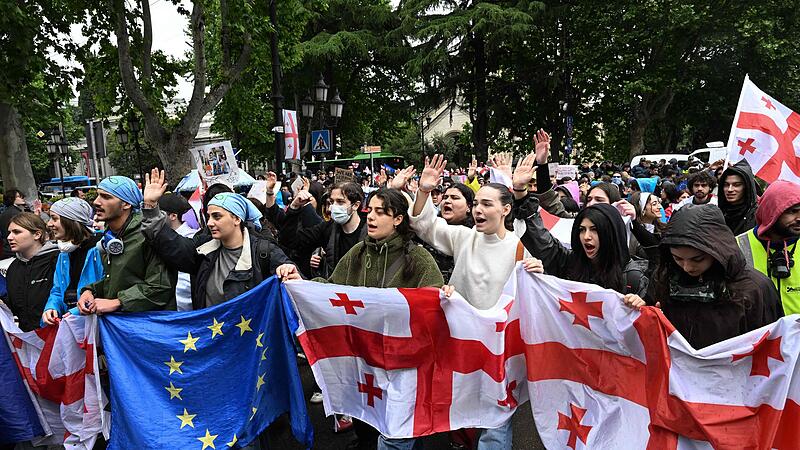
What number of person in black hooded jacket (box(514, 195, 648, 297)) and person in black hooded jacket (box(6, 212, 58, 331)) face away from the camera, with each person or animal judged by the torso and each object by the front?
0

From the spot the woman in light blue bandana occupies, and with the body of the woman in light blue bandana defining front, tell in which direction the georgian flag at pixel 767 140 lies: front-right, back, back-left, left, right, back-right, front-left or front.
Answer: back-left

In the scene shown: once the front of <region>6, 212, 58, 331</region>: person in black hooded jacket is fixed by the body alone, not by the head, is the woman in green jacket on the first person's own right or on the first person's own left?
on the first person's own left

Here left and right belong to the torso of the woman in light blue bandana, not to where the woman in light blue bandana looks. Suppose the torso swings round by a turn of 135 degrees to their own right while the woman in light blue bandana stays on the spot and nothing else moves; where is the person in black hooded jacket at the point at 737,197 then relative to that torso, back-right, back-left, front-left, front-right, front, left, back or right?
right

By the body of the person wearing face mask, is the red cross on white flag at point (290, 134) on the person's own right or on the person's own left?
on the person's own right

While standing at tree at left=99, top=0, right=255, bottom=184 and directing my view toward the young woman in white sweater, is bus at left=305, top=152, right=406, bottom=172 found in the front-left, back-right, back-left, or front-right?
back-left

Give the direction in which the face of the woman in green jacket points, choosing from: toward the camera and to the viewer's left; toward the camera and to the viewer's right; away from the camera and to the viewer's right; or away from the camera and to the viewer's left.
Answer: toward the camera and to the viewer's left

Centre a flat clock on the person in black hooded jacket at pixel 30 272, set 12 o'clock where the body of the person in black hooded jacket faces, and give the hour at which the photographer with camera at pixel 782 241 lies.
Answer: The photographer with camera is roughly at 9 o'clock from the person in black hooded jacket.

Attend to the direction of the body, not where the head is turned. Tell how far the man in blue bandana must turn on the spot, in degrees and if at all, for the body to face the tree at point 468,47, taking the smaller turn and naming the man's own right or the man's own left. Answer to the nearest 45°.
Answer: approximately 180°

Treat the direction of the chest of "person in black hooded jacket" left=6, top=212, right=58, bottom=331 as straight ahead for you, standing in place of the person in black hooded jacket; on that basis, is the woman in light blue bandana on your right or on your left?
on your left

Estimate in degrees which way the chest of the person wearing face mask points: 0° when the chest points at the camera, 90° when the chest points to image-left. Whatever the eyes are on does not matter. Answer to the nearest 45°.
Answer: approximately 45°
